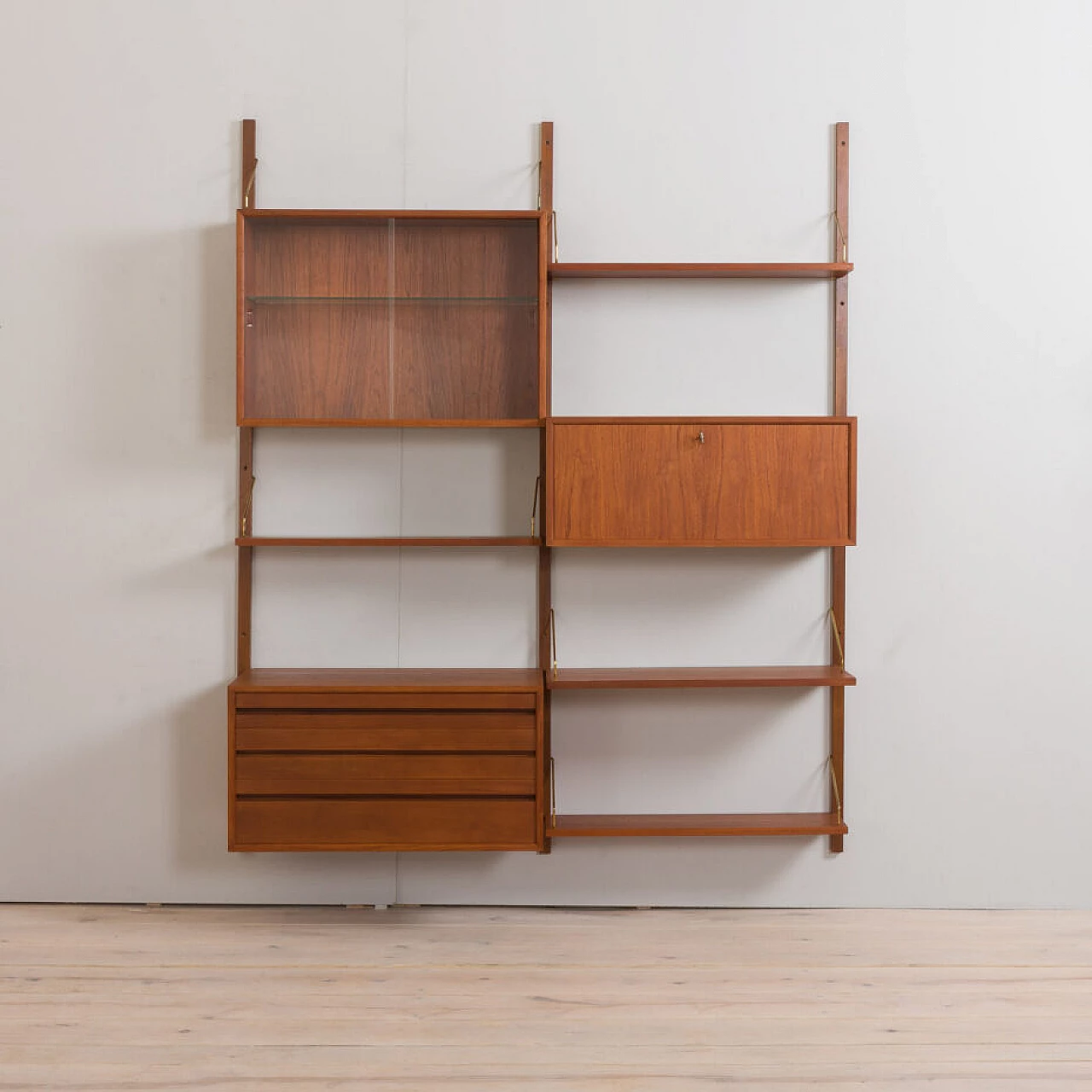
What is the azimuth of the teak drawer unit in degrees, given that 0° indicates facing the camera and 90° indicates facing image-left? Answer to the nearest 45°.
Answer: approximately 0°
